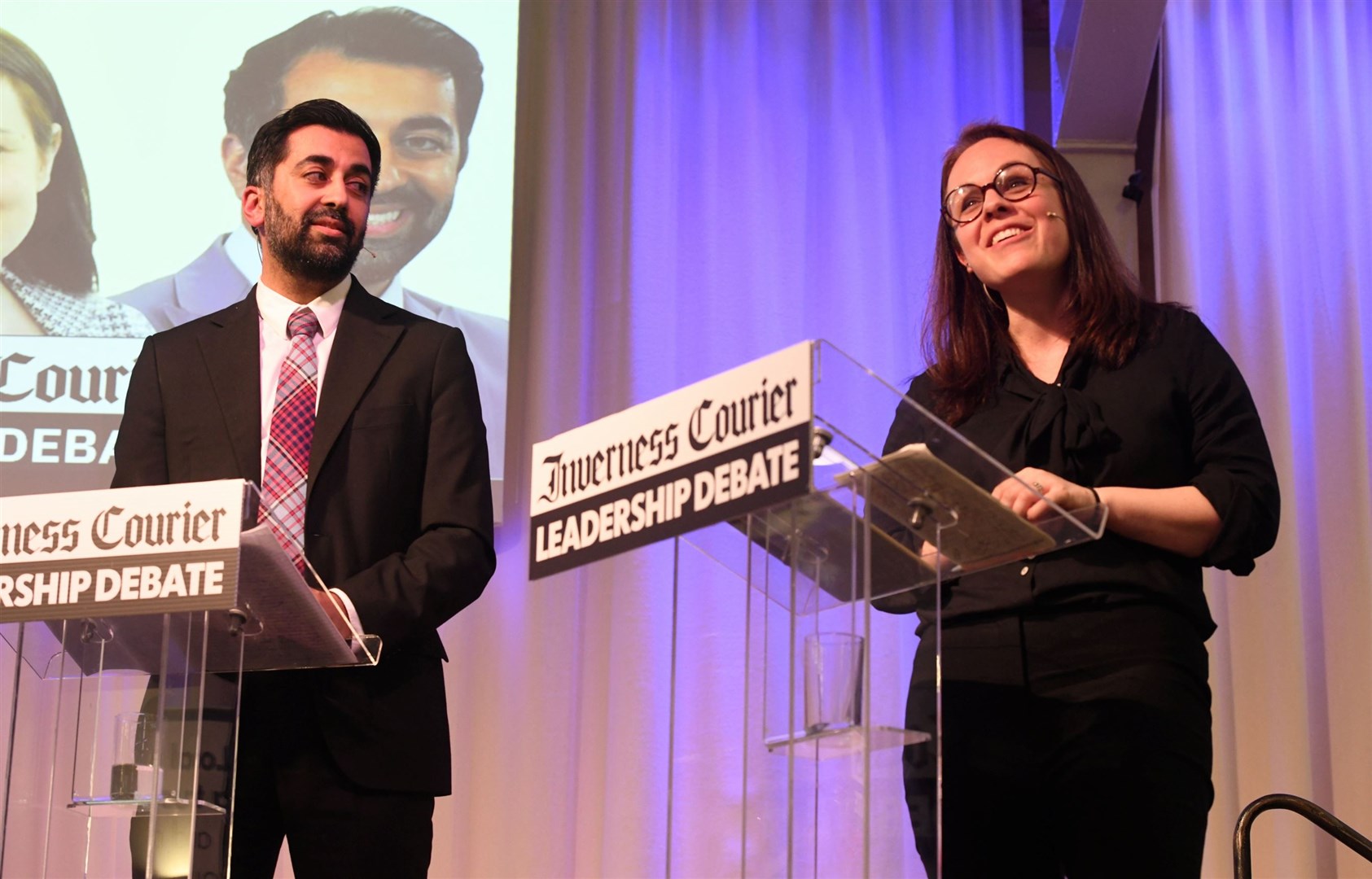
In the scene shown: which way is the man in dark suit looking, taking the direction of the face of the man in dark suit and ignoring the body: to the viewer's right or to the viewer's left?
to the viewer's right

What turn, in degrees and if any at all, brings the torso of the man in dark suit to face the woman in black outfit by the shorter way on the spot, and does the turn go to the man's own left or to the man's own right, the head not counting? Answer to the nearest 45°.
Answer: approximately 45° to the man's own left

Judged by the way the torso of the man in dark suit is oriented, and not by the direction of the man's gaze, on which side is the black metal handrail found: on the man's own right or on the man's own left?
on the man's own left

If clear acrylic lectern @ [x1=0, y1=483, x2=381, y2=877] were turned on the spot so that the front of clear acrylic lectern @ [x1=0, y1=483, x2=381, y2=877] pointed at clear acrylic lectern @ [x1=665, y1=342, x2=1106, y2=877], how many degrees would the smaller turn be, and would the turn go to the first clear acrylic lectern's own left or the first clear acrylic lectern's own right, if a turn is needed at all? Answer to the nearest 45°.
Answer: approximately 90° to the first clear acrylic lectern's own left

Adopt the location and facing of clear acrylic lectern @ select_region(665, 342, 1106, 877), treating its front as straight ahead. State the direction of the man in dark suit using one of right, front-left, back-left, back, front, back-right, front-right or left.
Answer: right

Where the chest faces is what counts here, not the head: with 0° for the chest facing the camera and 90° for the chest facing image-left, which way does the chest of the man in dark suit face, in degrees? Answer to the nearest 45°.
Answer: approximately 0°

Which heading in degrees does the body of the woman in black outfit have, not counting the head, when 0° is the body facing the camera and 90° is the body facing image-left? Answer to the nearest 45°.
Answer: approximately 45°

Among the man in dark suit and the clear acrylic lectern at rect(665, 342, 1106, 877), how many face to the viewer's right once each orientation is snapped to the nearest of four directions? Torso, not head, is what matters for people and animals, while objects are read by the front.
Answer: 0

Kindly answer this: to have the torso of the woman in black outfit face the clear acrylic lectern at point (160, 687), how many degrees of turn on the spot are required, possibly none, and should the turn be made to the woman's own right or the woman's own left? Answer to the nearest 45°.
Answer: approximately 45° to the woman's own right

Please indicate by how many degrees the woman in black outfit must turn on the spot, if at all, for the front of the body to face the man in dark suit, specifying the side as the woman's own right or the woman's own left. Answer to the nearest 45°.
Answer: approximately 45° to the woman's own right
